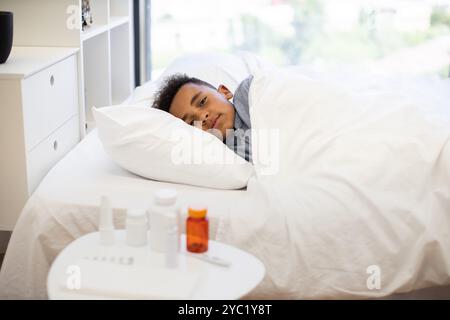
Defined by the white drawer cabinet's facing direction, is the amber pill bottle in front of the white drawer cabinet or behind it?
in front

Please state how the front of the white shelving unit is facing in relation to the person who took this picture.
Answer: facing the viewer and to the right of the viewer

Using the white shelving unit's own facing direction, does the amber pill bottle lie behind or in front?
in front

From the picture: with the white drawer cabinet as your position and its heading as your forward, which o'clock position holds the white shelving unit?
The white shelving unit is roughly at 8 o'clock from the white drawer cabinet.

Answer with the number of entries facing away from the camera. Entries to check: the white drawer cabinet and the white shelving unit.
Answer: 0

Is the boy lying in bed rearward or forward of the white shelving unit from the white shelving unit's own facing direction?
forward
